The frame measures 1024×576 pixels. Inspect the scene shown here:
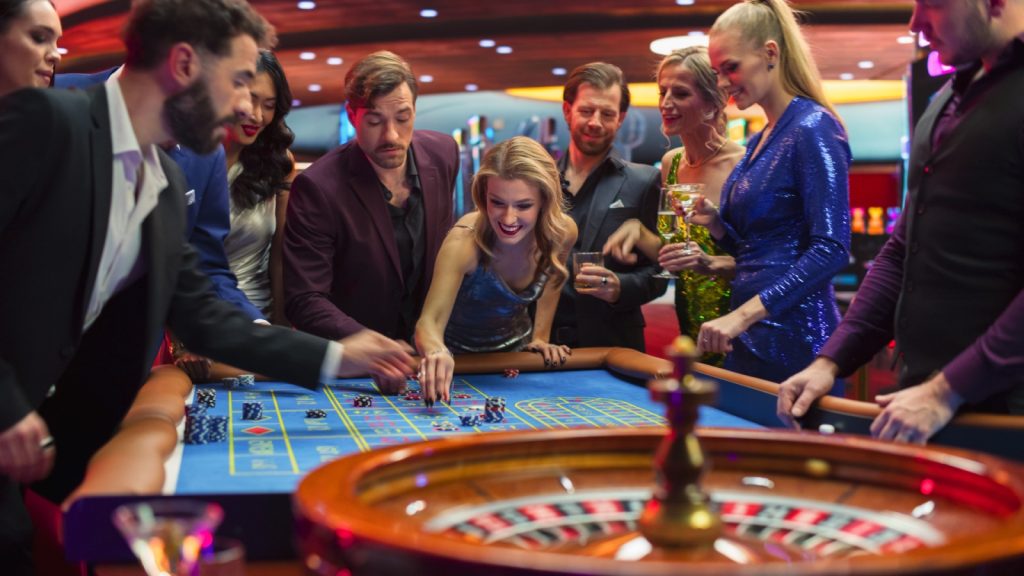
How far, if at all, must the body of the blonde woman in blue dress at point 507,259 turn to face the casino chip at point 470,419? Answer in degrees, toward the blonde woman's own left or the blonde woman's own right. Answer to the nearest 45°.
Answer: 0° — they already face it

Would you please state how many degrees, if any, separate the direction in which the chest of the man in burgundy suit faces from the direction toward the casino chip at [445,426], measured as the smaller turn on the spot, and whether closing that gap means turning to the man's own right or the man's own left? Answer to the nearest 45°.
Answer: approximately 45° to the man's own right

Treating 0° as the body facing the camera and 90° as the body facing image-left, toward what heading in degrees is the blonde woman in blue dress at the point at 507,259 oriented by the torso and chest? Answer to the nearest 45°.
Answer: approximately 0°

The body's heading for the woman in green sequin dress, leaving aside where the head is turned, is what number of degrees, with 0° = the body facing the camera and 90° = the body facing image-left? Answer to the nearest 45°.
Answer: approximately 45°

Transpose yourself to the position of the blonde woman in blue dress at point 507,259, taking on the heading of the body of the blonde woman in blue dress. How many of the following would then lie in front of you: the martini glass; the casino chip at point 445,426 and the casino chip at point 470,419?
3
